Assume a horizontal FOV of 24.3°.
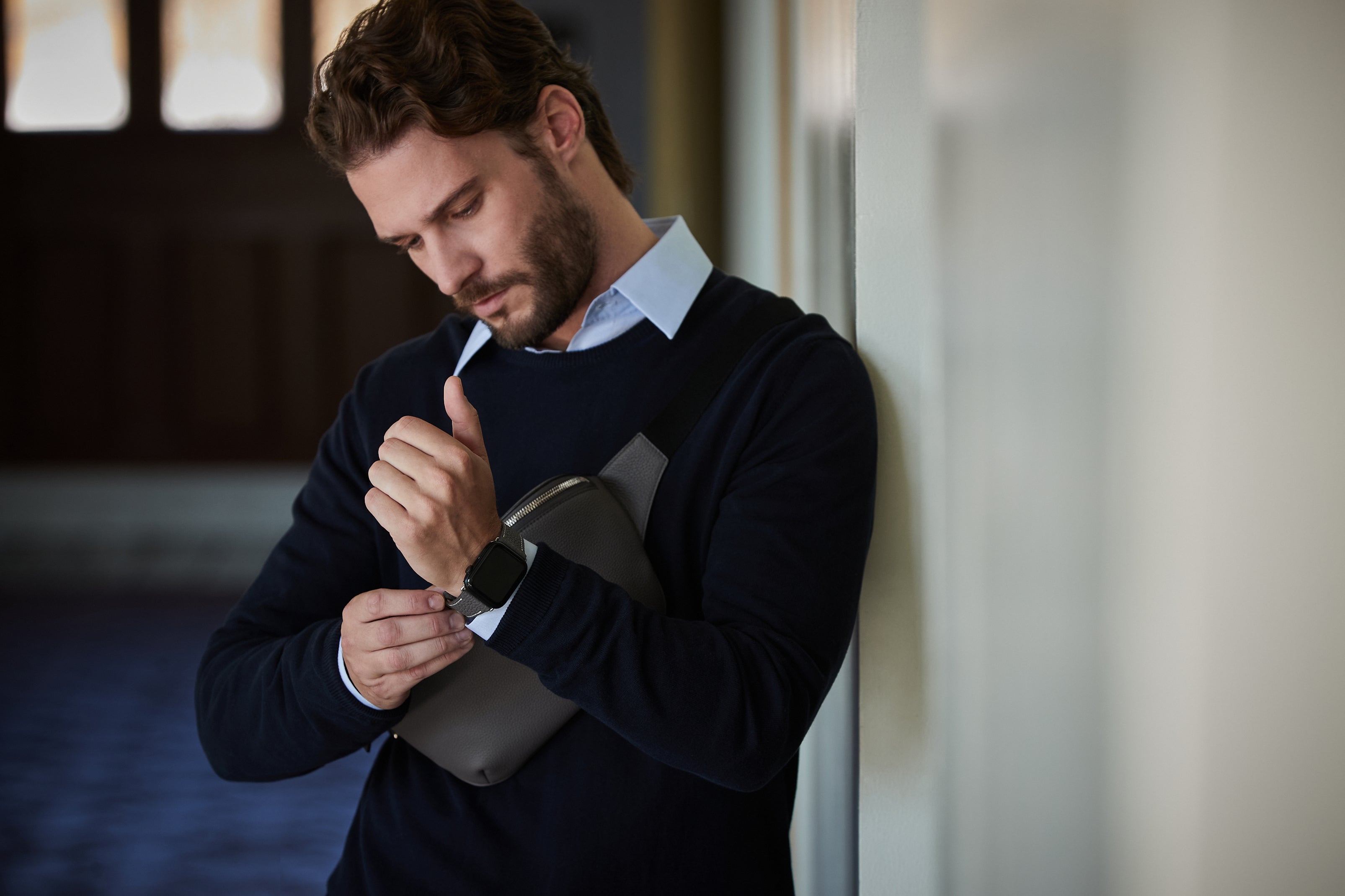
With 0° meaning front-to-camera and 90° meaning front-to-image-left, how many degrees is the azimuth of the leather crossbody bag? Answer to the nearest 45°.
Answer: approximately 0°
